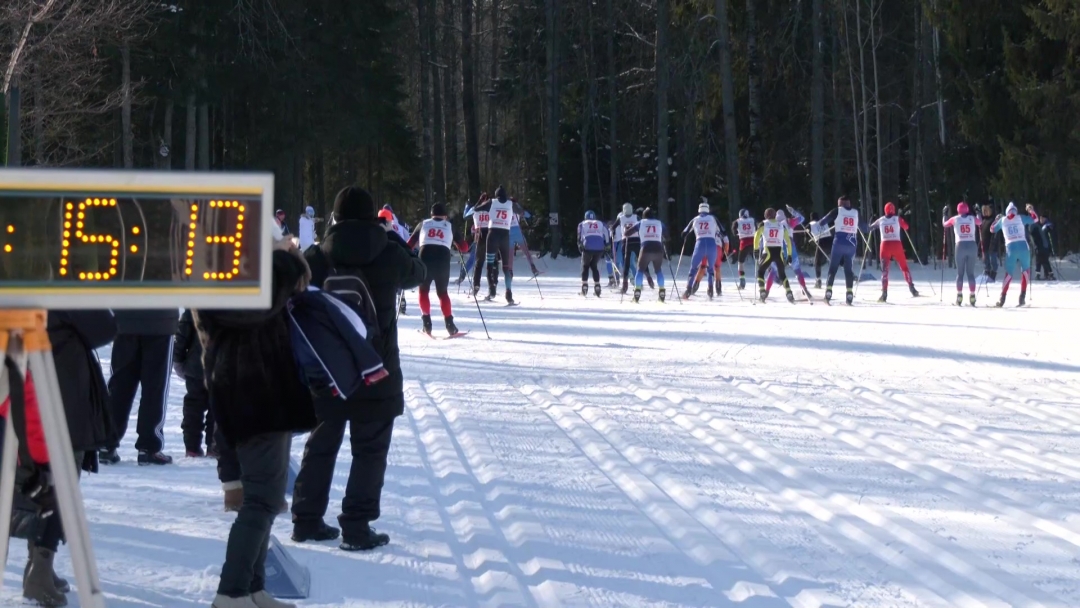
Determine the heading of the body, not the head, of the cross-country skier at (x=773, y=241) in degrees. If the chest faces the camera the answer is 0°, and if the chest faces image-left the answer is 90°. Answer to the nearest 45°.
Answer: approximately 180°

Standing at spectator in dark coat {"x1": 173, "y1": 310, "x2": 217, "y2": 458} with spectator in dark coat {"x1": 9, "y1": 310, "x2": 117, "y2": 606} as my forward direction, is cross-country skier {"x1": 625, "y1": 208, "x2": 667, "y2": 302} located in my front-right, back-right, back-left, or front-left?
back-left

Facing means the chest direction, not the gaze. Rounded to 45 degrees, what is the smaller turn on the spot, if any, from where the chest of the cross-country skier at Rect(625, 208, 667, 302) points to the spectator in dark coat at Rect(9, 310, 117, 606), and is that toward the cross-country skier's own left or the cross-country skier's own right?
approximately 180°

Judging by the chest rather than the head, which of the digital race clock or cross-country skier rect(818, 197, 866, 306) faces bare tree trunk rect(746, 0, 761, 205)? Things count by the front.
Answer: the cross-country skier

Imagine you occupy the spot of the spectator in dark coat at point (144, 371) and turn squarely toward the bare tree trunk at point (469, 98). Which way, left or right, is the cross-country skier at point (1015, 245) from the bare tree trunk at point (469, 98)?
right

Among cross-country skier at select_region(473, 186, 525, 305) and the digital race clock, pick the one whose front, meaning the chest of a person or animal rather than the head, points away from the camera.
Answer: the cross-country skier

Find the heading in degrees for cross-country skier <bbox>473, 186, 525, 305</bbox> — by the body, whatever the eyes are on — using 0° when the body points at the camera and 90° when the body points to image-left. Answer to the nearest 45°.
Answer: approximately 180°

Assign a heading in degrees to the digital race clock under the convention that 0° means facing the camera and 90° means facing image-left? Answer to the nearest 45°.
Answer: approximately 0°

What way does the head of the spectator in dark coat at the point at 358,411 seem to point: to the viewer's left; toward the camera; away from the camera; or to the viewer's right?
away from the camera

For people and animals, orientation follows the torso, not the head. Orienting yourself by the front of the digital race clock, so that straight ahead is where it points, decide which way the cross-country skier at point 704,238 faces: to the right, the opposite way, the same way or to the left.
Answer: the opposite way

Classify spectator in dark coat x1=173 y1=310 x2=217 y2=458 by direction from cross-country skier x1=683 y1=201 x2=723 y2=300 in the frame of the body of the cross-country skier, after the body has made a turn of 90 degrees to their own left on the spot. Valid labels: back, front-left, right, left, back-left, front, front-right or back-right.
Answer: left

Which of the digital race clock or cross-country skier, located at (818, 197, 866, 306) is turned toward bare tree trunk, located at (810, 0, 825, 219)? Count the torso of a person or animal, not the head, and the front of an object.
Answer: the cross-country skier

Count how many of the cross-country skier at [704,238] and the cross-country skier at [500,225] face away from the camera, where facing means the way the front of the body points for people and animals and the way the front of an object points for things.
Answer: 2

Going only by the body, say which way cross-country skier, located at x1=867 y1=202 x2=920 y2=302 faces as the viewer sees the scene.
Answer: away from the camera

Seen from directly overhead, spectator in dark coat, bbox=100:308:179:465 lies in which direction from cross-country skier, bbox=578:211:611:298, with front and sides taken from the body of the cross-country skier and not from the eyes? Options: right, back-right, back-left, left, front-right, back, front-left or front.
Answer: back

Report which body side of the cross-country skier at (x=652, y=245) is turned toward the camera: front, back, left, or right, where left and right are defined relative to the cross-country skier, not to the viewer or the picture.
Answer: back
